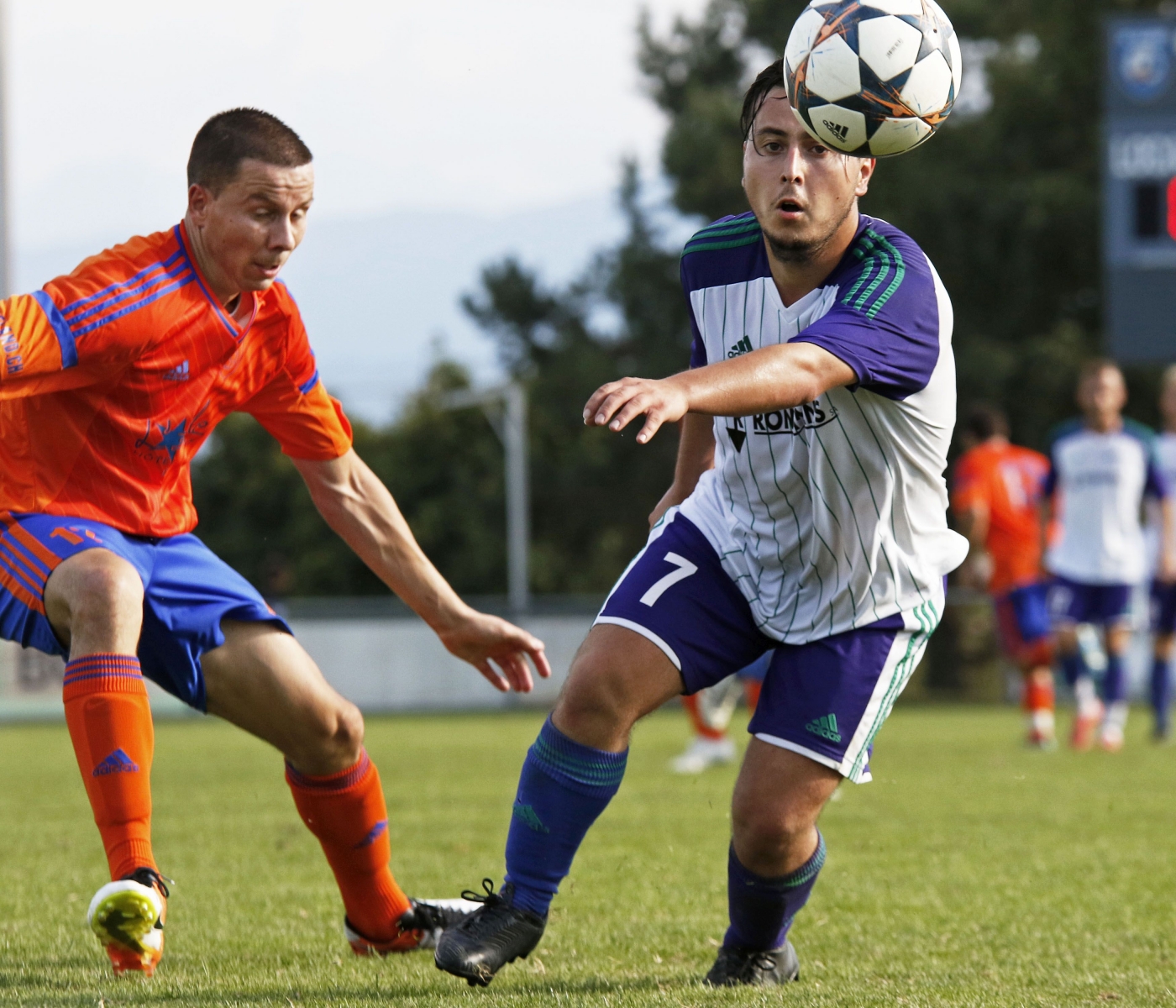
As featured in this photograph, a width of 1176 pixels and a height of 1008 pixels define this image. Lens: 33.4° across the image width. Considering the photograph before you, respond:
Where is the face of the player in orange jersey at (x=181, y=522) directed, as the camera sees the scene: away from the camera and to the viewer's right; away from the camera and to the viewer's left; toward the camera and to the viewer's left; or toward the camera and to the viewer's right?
toward the camera and to the viewer's right

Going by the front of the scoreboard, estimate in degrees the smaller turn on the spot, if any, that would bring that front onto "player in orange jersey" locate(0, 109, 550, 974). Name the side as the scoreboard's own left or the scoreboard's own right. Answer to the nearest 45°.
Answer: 0° — it already faces them

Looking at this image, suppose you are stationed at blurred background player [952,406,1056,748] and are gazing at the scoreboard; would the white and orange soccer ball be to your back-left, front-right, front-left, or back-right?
back-right

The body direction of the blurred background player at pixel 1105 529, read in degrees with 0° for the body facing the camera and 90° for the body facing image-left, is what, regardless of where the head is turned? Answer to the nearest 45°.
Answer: approximately 0°

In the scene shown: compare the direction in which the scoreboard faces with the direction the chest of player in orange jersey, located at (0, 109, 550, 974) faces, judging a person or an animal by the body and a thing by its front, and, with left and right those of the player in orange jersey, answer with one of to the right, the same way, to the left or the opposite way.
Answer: to the right

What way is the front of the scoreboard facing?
toward the camera

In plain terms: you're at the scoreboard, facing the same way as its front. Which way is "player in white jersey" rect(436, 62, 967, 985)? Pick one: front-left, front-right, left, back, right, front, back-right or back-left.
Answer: front

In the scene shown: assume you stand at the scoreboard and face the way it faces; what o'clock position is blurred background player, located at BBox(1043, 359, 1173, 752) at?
The blurred background player is roughly at 12 o'clock from the scoreboard.
